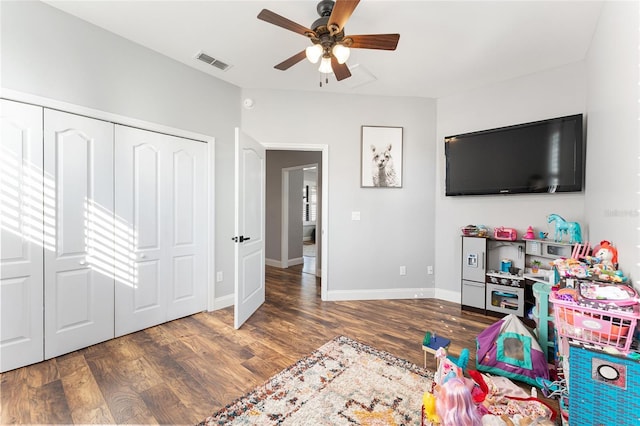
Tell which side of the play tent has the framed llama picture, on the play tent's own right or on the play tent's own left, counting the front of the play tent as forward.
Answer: on the play tent's own right

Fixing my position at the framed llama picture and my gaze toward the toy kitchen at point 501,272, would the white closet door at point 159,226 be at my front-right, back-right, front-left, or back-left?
back-right

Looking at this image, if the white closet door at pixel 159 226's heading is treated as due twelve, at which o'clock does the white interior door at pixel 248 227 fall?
The white interior door is roughly at 11 o'clock from the white closet door.

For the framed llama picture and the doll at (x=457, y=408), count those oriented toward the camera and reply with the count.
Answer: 1

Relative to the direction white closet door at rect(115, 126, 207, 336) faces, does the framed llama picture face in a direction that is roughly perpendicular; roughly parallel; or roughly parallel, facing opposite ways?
roughly perpendicular

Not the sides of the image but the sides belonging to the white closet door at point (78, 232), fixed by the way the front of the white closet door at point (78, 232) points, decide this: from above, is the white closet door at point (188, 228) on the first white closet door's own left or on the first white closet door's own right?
on the first white closet door's own left

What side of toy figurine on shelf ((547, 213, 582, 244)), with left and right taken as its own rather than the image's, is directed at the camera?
left

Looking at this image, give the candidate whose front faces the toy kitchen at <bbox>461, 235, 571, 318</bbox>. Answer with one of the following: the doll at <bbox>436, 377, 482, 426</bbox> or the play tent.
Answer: the doll

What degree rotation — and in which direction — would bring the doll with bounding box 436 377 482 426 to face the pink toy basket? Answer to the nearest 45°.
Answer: approximately 45° to its right

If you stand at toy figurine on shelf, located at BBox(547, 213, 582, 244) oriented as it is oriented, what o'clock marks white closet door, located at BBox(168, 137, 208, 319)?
The white closet door is roughly at 11 o'clock from the toy figurine on shelf.

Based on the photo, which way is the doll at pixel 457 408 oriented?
away from the camera
